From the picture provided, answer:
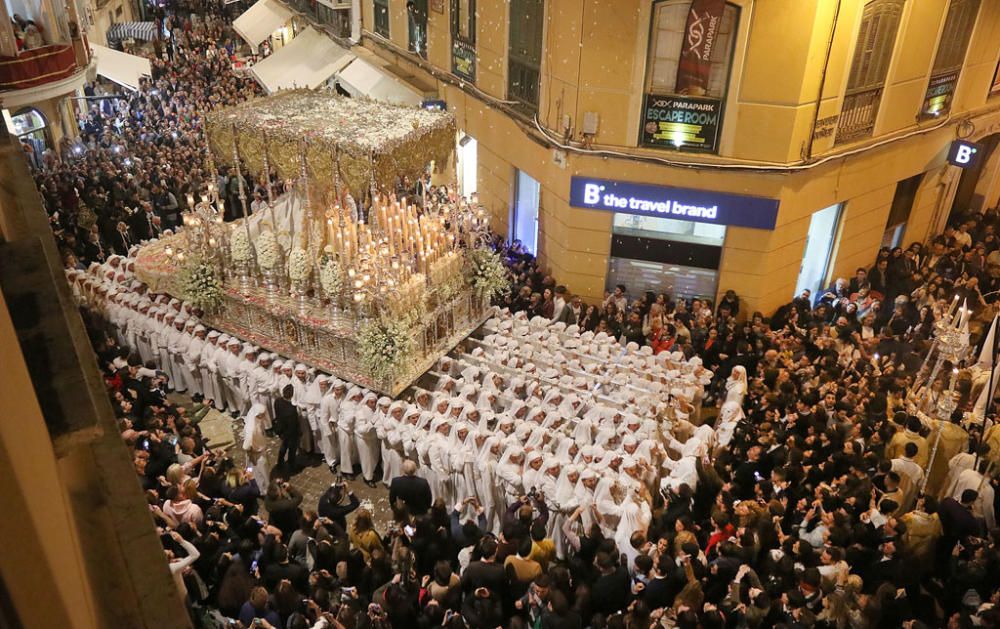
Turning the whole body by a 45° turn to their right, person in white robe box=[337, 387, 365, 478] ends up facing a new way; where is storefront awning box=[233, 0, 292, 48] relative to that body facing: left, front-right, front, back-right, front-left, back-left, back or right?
back

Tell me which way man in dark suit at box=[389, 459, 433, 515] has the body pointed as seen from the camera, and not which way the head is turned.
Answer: away from the camera

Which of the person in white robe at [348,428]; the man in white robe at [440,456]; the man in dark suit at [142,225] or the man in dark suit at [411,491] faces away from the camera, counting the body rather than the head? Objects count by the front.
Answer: the man in dark suit at [411,491]

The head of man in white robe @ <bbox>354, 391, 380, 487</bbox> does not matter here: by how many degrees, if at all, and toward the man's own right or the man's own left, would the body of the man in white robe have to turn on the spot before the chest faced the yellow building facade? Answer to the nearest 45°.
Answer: approximately 90° to the man's own left

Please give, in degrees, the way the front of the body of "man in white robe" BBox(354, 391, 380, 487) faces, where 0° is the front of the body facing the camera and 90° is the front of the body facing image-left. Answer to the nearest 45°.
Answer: approximately 315°

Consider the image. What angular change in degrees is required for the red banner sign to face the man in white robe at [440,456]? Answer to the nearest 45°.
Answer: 0° — it already faces them

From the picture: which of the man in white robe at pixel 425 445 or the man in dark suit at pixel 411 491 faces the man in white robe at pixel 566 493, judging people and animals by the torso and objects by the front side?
the man in white robe at pixel 425 445

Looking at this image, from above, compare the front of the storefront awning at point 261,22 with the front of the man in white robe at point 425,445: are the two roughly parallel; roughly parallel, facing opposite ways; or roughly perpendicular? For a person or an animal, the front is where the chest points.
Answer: roughly perpendicular

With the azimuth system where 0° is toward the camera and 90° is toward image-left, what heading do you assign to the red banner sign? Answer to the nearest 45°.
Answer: approximately 0°
